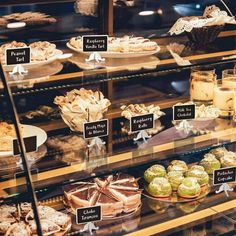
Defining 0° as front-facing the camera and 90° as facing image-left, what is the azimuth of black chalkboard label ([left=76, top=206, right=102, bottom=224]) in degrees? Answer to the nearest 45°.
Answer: approximately 0°

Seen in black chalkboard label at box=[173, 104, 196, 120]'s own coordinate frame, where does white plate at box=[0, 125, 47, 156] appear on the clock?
The white plate is roughly at 2 o'clock from the black chalkboard label.

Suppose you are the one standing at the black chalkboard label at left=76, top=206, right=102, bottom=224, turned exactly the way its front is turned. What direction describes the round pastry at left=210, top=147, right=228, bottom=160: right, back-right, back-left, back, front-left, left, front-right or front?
back-left

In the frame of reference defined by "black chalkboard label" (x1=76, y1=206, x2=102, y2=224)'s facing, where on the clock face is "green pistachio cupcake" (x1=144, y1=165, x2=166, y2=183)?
The green pistachio cupcake is roughly at 7 o'clock from the black chalkboard label.

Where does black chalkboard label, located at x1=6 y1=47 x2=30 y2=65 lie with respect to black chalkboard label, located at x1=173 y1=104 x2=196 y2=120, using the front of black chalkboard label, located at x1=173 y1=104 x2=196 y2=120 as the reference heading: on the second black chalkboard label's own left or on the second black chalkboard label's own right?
on the second black chalkboard label's own right

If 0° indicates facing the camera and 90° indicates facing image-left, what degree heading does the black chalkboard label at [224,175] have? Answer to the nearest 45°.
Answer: approximately 0°

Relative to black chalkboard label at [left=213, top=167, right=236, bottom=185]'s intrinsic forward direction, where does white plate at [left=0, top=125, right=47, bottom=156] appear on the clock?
The white plate is roughly at 2 o'clock from the black chalkboard label.
